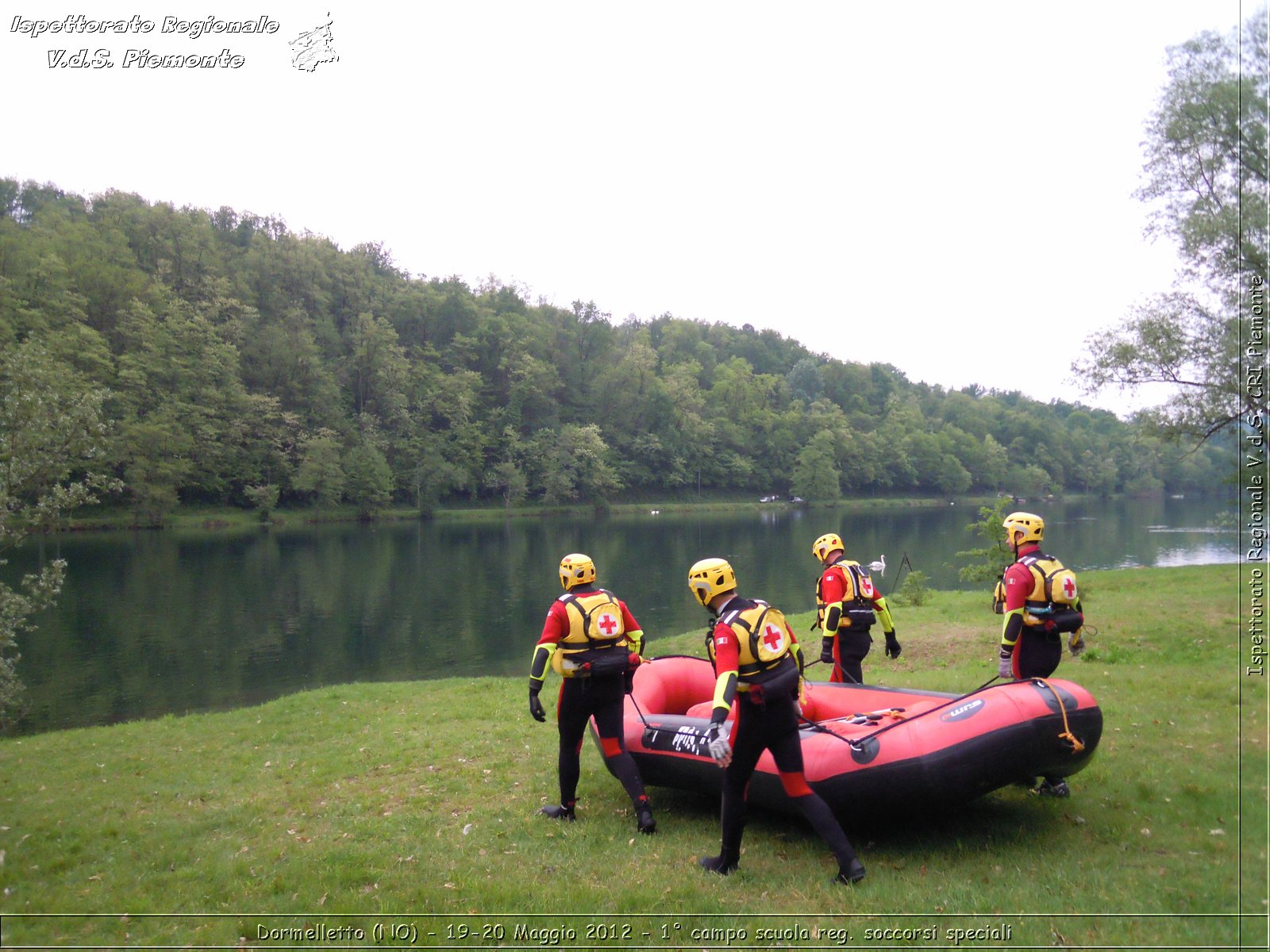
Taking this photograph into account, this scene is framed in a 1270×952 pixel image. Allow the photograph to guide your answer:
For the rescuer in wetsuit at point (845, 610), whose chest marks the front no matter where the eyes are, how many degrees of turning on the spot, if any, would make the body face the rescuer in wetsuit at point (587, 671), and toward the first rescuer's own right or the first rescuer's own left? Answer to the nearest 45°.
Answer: approximately 90° to the first rescuer's own left

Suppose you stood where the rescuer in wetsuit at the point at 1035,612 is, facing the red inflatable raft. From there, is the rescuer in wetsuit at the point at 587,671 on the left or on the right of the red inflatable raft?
right

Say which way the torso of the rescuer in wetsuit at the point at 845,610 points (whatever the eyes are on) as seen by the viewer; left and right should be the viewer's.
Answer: facing away from the viewer and to the left of the viewer

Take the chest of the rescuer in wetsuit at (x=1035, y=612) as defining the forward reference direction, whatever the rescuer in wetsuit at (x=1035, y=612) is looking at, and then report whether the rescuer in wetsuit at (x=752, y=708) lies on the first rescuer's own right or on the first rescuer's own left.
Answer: on the first rescuer's own left

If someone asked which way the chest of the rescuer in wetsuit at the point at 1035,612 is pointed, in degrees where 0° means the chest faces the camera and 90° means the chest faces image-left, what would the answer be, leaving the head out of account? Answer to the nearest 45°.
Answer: approximately 135°

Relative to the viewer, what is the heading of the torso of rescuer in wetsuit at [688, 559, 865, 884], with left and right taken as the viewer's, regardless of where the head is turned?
facing away from the viewer and to the left of the viewer

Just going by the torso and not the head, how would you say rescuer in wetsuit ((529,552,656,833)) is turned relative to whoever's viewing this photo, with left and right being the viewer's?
facing away from the viewer and to the left of the viewer
